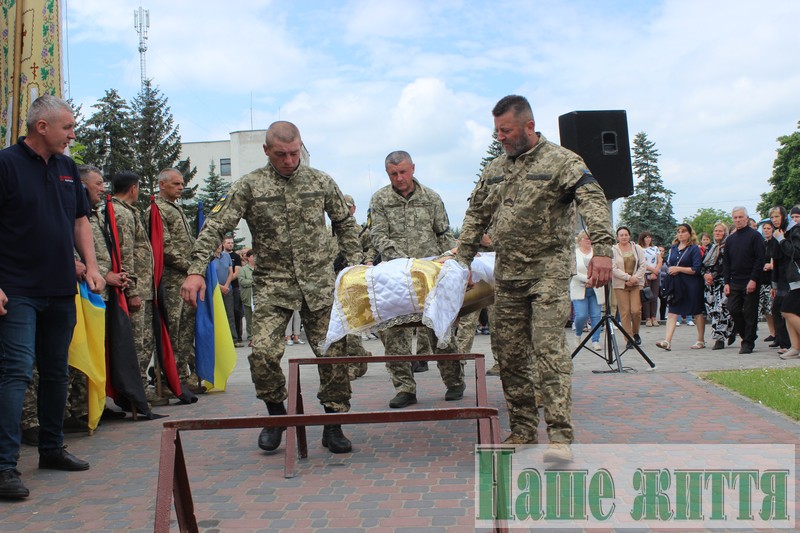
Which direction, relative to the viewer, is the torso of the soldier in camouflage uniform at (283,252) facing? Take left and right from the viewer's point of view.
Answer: facing the viewer

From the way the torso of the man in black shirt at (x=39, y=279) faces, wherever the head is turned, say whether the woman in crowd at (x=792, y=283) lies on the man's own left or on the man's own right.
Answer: on the man's own left

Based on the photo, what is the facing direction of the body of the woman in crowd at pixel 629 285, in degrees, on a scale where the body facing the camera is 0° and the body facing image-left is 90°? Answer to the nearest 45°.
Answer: approximately 0°

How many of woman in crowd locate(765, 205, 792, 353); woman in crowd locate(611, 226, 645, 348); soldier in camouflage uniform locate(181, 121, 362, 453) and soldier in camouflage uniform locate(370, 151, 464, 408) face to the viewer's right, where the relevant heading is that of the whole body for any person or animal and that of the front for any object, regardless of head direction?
0

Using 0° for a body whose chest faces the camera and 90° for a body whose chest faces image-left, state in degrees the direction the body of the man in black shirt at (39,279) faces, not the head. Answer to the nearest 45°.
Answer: approximately 315°

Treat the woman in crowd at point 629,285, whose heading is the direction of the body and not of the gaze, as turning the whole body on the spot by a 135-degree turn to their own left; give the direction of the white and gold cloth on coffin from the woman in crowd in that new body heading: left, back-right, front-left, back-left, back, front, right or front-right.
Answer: back-right

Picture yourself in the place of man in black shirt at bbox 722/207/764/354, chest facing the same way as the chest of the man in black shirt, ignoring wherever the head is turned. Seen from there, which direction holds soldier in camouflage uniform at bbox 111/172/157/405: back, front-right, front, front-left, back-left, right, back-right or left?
front

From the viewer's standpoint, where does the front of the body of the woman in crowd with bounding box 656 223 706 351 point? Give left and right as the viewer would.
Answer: facing the viewer and to the left of the viewer

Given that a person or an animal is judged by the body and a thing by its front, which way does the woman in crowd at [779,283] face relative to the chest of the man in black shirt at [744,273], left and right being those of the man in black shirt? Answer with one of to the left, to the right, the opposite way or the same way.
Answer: the same way

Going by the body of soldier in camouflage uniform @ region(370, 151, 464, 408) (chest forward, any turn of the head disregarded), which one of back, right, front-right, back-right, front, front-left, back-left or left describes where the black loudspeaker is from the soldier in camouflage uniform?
back-left

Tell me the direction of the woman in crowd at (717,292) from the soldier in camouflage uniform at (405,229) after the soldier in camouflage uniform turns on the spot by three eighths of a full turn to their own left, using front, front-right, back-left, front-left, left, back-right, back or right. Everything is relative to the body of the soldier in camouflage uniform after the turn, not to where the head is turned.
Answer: front

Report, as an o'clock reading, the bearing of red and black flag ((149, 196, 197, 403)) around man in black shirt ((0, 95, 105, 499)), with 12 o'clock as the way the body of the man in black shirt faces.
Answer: The red and black flag is roughly at 8 o'clock from the man in black shirt.

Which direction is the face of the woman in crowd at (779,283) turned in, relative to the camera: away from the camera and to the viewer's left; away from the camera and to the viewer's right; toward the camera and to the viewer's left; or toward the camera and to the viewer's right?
toward the camera and to the viewer's left

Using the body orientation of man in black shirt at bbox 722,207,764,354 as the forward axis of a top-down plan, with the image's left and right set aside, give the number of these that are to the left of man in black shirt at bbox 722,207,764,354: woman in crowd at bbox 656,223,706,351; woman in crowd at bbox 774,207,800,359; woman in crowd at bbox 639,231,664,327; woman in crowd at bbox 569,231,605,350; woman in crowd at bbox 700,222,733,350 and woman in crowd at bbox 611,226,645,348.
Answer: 1

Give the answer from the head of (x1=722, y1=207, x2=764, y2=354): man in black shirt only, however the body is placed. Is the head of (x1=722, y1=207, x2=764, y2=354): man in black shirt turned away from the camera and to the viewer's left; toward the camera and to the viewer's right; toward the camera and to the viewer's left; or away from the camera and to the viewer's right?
toward the camera and to the viewer's left

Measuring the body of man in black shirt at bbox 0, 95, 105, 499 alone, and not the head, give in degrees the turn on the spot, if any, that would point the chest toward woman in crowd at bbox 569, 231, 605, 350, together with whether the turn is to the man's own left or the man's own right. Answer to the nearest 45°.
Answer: approximately 90° to the man's own left

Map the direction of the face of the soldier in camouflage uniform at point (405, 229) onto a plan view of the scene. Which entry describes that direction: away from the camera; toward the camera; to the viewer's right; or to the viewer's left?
toward the camera
